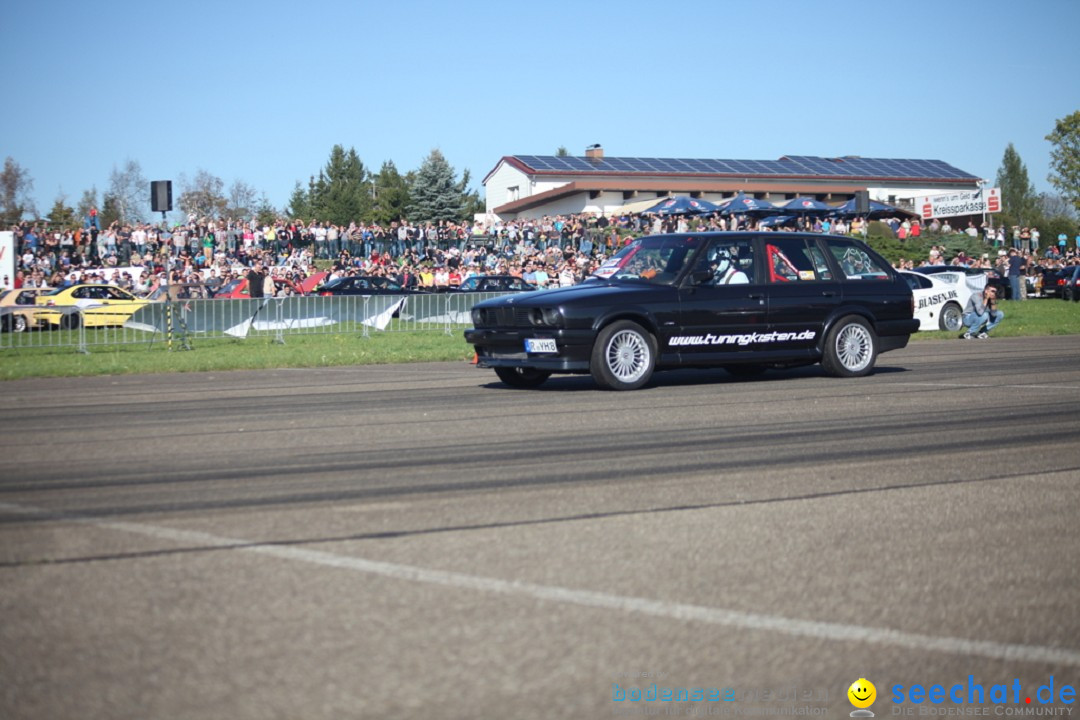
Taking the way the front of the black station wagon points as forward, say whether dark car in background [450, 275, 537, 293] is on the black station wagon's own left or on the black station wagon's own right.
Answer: on the black station wagon's own right

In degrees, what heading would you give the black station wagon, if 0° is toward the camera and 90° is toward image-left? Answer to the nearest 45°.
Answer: approximately 45°

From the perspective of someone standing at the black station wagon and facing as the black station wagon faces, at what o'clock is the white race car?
The white race car is roughly at 5 o'clock from the black station wagon.

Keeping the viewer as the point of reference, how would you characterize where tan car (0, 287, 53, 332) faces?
facing to the left of the viewer

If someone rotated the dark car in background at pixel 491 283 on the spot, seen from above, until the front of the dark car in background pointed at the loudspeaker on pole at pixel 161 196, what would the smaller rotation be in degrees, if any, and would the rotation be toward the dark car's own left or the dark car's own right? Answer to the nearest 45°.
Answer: approximately 45° to the dark car's own left

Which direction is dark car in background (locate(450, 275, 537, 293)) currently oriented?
to the viewer's left

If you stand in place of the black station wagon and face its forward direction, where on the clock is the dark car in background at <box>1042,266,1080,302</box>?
The dark car in background is roughly at 5 o'clock from the black station wagon.

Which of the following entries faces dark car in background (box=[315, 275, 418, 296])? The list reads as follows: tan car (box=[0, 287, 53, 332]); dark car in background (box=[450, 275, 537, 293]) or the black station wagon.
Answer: dark car in background (box=[450, 275, 537, 293])
